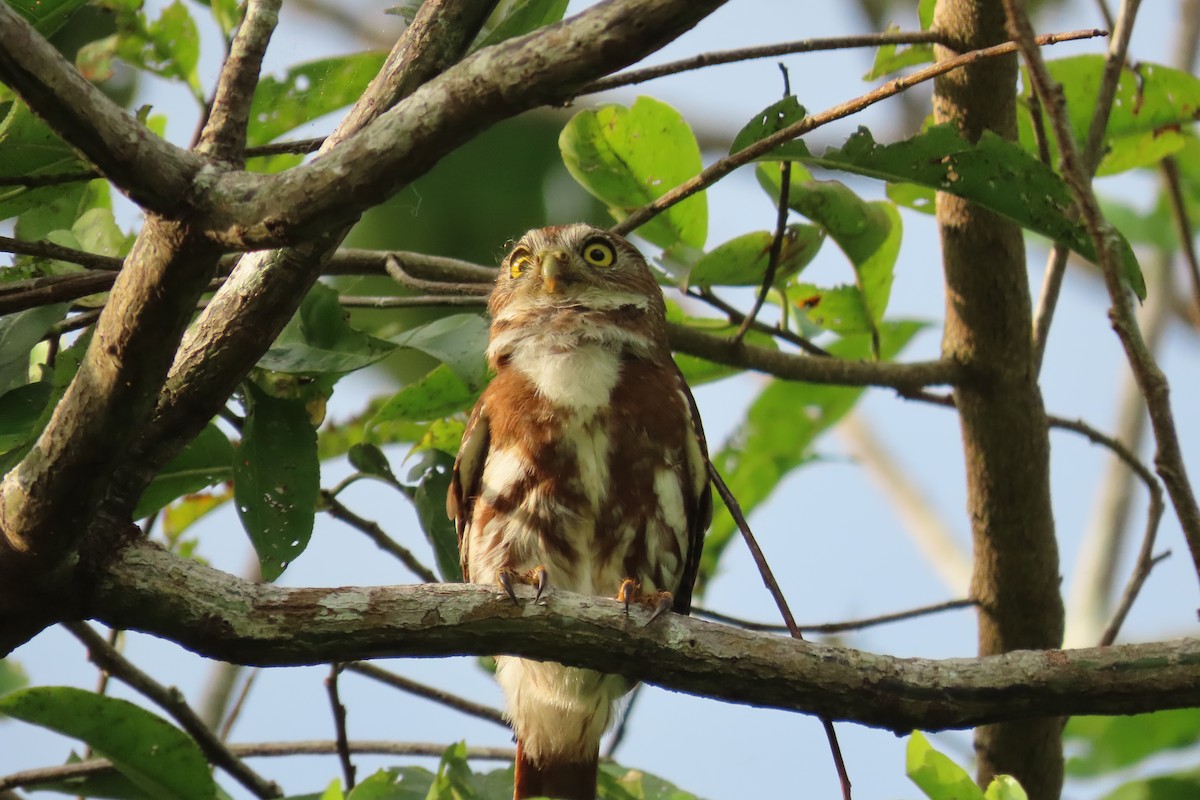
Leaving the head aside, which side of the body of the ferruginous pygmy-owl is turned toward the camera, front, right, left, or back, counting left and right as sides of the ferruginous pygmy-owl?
front

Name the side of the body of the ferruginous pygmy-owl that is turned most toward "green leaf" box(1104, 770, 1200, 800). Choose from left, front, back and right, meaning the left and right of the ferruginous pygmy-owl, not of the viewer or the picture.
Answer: left

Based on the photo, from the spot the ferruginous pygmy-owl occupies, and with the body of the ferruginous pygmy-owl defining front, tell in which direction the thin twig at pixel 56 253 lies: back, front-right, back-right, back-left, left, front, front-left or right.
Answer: front-right

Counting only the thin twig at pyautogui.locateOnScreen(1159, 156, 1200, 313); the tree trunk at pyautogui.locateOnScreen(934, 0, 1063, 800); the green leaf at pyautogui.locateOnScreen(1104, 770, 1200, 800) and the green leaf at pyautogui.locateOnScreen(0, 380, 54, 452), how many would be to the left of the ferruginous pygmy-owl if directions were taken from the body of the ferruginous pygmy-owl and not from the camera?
3

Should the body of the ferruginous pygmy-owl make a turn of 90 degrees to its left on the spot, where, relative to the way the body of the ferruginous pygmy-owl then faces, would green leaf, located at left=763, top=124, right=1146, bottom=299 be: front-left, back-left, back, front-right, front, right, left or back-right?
front-right

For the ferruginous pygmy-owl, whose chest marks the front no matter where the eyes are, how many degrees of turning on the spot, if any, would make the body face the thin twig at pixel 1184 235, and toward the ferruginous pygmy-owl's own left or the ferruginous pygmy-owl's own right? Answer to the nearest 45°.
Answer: approximately 90° to the ferruginous pygmy-owl's own left

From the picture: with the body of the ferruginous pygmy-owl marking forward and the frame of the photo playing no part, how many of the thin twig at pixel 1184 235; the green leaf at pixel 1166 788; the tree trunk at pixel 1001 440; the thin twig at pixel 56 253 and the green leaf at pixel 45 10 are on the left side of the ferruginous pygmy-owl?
3

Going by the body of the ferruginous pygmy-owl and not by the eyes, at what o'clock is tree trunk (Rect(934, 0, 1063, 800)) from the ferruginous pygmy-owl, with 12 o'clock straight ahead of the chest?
The tree trunk is roughly at 9 o'clock from the ferruginous pygmy-owl.

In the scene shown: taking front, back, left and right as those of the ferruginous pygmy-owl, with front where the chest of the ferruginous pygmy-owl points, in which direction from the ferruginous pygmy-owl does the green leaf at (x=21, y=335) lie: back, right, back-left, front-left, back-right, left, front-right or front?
front-right
